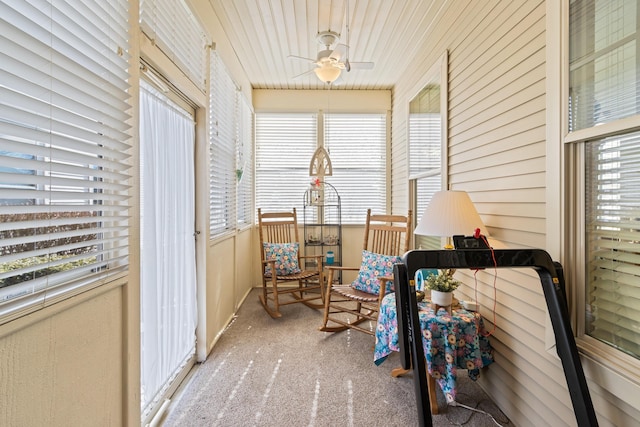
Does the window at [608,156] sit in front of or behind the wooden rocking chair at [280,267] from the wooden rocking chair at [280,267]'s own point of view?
in front

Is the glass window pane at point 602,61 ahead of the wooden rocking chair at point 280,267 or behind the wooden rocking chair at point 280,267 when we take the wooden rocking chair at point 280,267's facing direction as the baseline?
ahead

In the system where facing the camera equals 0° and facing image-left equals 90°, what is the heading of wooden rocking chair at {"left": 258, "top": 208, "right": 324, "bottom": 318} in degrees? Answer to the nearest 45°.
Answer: approximately 315°

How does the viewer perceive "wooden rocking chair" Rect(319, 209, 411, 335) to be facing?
facing the viewer and to the left of the viewer

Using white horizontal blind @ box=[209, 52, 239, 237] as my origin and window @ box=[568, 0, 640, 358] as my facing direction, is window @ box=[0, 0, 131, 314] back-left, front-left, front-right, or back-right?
front-right

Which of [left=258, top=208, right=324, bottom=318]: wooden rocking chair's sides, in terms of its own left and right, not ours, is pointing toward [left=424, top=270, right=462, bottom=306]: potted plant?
front

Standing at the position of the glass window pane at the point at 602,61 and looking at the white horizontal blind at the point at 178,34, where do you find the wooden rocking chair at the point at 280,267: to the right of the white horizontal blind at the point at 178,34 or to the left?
right

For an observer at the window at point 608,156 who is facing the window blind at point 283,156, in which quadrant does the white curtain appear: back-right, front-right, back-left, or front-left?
front-left

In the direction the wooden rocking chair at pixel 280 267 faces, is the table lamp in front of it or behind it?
in front

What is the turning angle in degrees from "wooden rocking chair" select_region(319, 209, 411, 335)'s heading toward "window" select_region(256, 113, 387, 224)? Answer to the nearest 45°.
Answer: approximately 135° to its right

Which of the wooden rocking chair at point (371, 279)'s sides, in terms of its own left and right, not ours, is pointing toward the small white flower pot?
left

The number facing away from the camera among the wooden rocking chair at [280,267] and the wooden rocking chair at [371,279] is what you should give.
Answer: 0
